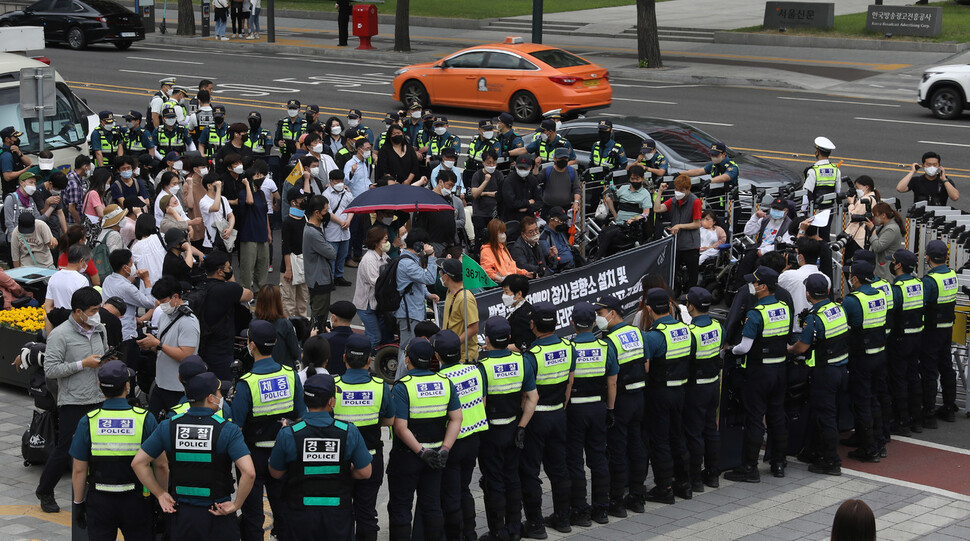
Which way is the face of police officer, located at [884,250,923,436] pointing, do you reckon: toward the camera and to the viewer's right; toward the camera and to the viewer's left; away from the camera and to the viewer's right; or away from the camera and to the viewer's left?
away from the camera and to the viewer's left

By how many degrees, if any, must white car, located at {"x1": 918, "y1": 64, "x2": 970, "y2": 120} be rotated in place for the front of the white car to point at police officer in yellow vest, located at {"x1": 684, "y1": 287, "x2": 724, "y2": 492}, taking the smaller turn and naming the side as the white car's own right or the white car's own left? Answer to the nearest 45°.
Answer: approximately 90° to the white car's own left

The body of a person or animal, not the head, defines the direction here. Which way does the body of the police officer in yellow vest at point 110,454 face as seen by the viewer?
away from the camera

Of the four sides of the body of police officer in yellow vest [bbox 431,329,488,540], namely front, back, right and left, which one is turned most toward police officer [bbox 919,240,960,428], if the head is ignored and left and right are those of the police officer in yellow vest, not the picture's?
right

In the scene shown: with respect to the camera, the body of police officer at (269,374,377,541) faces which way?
away from the camera

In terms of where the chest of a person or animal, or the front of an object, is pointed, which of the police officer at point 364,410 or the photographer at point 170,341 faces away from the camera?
the police officer

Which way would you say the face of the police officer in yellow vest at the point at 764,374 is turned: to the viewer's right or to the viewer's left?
to the viewer's left

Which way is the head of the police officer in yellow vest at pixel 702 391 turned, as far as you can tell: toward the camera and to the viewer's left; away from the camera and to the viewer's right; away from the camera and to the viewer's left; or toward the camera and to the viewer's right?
away from the camera and to the viewer's left

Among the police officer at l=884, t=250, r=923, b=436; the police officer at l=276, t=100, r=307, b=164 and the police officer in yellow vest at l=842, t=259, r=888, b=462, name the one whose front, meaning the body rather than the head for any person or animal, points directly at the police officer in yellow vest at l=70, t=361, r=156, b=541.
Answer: the police officer at l=276, t=100, r=307, b=164

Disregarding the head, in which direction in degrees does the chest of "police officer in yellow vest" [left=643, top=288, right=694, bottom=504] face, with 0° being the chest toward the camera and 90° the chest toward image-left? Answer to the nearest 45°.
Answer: approximately 135°

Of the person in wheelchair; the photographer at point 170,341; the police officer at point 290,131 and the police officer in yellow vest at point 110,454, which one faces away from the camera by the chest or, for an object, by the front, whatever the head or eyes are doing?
the police officer in yellow vest

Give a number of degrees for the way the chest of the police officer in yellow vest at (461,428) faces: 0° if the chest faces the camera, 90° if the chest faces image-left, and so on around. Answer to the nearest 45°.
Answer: approximately 135°
